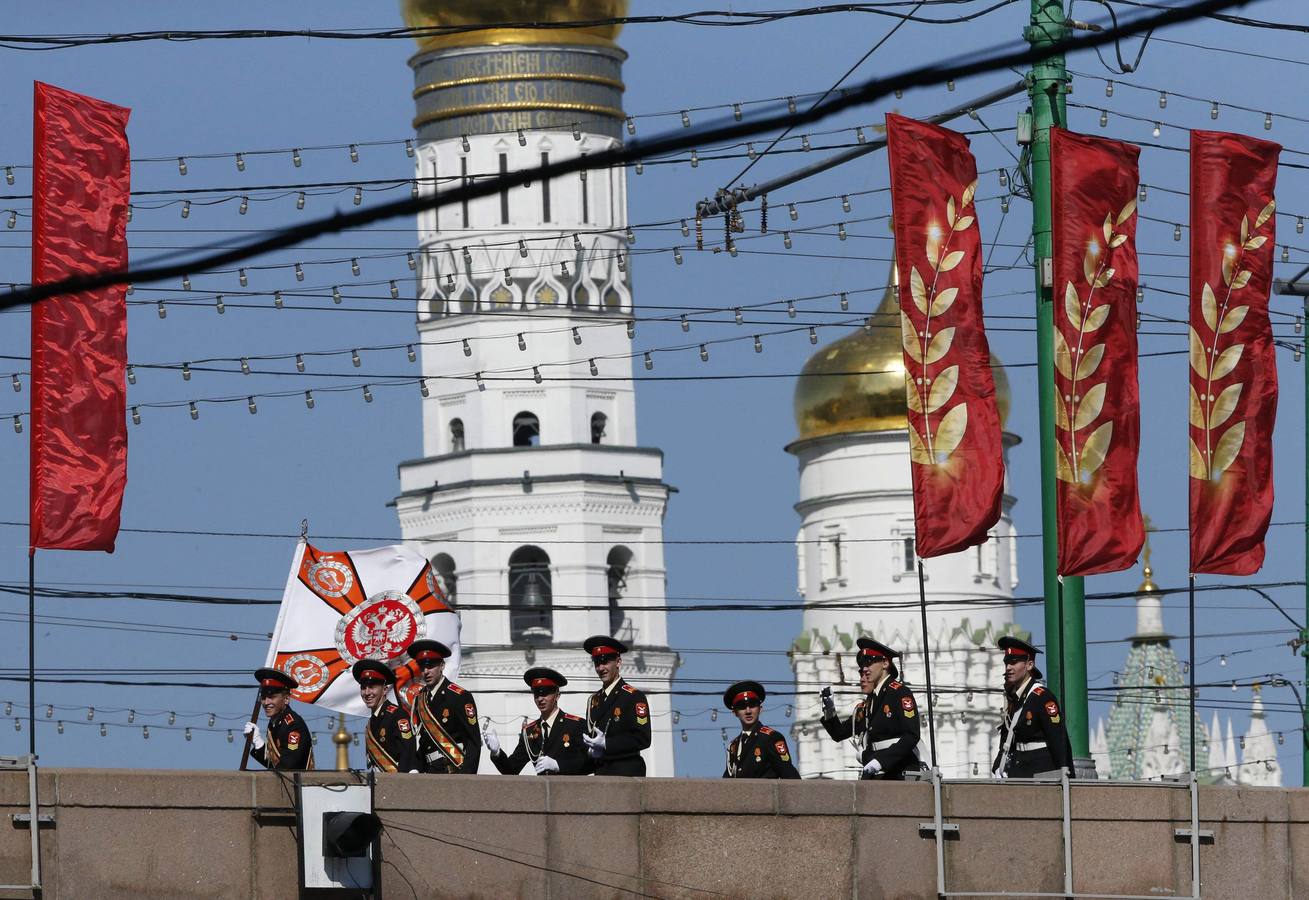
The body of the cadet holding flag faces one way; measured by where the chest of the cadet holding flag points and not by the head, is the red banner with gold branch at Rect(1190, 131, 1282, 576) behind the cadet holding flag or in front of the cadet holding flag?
behind

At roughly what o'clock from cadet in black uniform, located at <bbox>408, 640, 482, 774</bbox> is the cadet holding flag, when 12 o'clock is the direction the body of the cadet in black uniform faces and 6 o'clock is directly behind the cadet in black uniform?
The cadet holding flag is roughly at 2 o'clock from the cadet in black uniform.

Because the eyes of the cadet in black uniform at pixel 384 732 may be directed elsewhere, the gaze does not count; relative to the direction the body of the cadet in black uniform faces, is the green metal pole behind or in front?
behind

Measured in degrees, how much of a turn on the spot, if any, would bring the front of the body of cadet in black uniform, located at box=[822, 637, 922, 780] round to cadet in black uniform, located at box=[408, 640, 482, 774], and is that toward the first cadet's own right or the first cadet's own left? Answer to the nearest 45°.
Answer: approximately 45° to the first cadet's own right

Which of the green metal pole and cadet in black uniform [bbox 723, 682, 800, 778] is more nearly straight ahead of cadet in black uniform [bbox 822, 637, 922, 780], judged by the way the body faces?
the cadet in black uniform

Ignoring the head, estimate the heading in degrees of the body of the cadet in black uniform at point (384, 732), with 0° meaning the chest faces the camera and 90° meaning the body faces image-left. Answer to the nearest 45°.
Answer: approximately 45°
